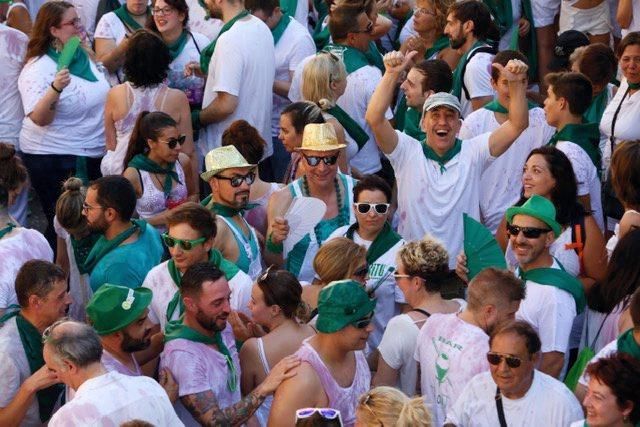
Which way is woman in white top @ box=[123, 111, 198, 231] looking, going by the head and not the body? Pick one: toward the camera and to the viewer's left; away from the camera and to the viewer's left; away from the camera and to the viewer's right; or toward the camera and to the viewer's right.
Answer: toward the camera and to the viewer's right

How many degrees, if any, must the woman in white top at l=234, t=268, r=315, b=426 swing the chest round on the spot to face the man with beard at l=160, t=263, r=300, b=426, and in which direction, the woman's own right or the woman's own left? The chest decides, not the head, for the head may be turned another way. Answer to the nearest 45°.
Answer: approximately 90° to the woman's own left

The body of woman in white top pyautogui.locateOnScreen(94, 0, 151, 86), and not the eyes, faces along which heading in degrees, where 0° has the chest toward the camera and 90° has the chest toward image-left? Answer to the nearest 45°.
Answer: approximately 315°

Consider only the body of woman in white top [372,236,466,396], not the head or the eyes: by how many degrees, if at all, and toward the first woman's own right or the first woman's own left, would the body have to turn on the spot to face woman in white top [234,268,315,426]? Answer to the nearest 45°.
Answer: approximately 45° to the first woman's own left

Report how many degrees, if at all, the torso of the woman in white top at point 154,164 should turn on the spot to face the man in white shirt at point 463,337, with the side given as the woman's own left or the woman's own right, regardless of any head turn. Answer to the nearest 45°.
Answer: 0° — they already face them

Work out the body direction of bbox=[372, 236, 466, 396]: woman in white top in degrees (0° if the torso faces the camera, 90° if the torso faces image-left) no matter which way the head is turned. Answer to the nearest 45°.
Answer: approximately 135°

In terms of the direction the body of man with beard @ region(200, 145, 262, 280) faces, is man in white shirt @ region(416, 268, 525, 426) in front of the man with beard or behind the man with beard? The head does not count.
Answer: in front
